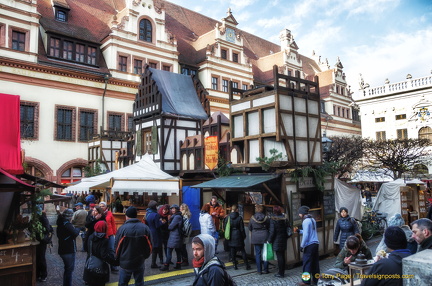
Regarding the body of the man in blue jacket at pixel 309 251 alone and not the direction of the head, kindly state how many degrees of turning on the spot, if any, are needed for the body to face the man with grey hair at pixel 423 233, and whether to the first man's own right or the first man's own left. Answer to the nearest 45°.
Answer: approximately 90° to the first man's own left

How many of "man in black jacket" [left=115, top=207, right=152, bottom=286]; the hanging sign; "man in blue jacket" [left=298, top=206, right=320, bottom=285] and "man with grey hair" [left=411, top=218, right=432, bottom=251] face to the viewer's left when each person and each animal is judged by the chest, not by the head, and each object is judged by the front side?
2

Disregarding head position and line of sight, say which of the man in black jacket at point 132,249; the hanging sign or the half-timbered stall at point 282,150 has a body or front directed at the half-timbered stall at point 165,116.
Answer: the man in black jacket

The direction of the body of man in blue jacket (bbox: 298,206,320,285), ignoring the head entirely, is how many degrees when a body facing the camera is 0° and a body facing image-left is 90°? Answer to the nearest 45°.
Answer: approximately 90°

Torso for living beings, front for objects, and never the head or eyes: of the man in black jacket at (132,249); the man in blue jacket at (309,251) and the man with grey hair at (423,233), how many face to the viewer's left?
2

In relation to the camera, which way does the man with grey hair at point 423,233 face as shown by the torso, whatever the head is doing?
to the viewer's left

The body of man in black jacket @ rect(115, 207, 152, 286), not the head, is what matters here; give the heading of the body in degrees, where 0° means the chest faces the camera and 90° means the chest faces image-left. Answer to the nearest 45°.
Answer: approximately 180°

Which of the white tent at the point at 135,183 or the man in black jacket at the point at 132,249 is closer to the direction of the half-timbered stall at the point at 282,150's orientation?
the man in black jacket

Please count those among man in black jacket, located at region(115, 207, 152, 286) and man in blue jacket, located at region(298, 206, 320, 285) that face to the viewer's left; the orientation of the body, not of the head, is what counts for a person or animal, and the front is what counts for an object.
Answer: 1

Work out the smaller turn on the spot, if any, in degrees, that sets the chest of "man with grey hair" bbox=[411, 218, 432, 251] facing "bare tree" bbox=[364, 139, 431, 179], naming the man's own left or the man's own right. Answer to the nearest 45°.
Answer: approximately 90° to the man's own right

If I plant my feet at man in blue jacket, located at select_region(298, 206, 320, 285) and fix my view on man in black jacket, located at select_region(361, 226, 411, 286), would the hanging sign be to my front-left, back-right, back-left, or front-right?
back-right

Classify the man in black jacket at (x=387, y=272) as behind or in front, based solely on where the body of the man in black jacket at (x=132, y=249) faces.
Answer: behind

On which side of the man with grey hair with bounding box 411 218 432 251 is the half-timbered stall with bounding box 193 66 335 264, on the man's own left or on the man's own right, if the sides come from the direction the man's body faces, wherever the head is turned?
on the man's own right

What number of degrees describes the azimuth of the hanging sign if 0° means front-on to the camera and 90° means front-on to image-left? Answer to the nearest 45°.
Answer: approximately 0°
